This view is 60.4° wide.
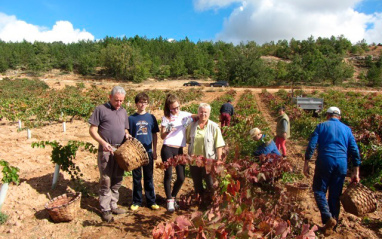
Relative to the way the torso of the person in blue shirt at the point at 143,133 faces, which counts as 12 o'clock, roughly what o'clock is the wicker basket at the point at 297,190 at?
The wicker basket is roughly at 9 o'clock from the person in blue shirt.

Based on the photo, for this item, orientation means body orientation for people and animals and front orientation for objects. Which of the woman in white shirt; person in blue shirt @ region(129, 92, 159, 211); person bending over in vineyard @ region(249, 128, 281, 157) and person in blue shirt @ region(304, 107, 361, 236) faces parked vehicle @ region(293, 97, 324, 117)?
person in blue shirt @ region(304, 107, 361, 236)

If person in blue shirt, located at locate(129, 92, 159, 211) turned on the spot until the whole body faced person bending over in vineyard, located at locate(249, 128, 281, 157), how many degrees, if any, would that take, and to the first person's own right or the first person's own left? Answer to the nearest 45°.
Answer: approximately 90° to the first person's own left

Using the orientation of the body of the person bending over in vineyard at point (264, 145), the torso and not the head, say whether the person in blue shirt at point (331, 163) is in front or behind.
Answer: behind

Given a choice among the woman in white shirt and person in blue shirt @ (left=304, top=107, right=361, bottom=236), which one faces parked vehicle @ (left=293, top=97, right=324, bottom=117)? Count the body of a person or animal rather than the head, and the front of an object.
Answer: the person in blue shirt

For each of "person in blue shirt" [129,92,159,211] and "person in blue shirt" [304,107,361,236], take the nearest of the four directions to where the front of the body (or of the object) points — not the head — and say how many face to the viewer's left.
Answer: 0

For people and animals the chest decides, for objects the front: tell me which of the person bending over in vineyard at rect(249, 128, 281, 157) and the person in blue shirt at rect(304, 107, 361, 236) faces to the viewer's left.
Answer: the person bending over in vineyard

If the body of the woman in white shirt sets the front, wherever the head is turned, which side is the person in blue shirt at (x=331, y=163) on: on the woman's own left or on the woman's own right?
on the woman's own left

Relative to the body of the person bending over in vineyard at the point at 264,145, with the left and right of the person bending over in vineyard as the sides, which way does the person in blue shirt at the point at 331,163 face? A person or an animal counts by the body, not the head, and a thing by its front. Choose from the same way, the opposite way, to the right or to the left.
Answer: to the right

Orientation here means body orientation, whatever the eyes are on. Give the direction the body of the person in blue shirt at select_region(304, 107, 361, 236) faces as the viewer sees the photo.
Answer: away from the camera

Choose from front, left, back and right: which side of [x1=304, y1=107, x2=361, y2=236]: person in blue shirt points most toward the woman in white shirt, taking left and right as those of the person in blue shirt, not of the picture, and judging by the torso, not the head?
left

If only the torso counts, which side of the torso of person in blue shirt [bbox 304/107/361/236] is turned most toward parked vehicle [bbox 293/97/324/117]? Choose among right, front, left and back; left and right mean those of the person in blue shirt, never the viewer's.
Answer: front

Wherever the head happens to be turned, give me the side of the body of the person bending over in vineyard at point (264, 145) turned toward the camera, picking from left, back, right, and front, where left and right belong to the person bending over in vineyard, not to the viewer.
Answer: left

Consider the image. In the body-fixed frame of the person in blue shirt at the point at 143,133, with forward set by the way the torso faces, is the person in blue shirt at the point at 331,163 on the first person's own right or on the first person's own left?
on the first person's own left

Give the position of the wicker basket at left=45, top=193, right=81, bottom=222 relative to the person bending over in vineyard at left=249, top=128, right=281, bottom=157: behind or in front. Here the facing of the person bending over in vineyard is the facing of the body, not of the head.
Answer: in front
